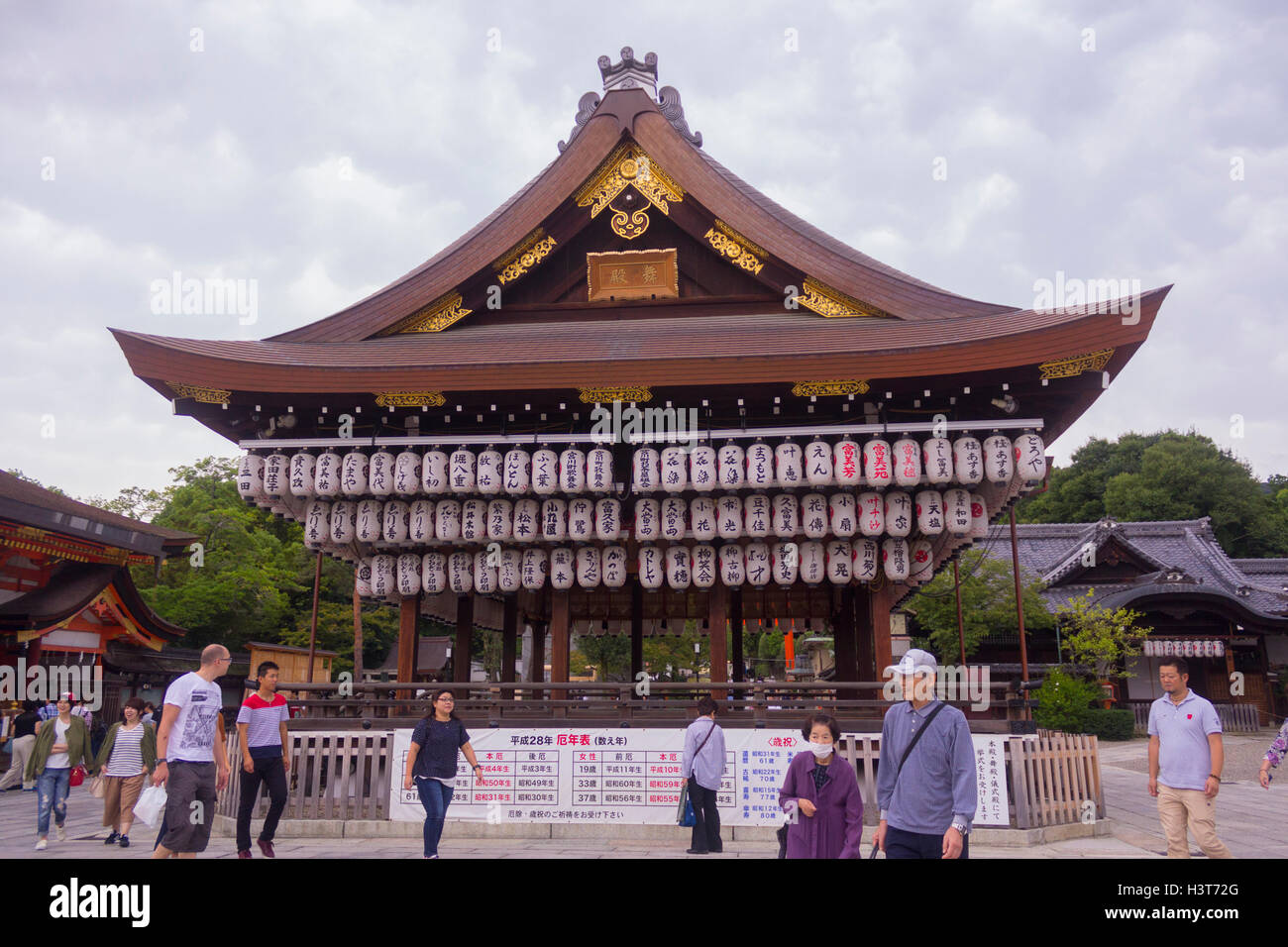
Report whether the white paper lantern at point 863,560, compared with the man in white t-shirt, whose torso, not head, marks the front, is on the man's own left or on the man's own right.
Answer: on the man's own left

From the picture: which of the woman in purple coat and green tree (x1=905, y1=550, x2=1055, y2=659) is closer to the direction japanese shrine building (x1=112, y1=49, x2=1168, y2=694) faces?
the woman in purple coat

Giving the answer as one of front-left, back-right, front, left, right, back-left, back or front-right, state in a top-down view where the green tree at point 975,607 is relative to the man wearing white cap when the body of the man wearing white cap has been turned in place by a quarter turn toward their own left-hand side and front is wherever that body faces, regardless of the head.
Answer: back-left

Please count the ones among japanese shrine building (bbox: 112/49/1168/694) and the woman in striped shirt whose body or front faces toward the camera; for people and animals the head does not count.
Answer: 2

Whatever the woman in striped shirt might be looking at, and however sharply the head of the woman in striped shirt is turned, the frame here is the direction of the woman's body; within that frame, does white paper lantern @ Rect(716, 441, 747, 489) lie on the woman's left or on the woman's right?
on the woman's left

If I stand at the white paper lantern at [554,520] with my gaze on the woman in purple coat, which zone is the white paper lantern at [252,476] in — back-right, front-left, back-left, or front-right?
back-right

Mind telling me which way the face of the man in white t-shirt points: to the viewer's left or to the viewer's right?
to the viewer's right
